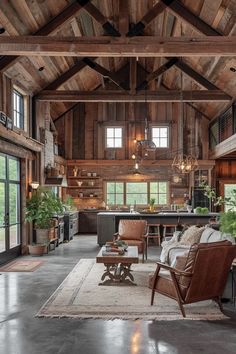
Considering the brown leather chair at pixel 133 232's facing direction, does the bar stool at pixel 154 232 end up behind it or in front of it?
behind

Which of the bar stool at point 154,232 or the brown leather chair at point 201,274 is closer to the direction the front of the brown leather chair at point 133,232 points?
the brown leather chair

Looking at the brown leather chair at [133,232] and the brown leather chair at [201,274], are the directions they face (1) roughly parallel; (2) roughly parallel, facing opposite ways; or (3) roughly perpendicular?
roughly perpendicular

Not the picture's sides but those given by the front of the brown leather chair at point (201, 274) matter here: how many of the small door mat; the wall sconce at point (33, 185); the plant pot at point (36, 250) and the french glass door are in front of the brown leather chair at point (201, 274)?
4

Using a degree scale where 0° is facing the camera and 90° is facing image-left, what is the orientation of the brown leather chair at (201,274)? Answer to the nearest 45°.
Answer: approximately 135°

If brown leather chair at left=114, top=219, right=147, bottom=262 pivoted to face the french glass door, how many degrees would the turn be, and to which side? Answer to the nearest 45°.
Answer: approximately 45° to its right

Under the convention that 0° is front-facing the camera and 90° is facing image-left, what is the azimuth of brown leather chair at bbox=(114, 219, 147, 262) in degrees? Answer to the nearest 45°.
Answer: approximately 45°

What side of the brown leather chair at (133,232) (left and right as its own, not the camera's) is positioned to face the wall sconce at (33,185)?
right

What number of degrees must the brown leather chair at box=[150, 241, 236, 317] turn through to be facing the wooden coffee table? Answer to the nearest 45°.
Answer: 0° — it already faces it

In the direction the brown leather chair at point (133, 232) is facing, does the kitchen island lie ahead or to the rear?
to the rear
